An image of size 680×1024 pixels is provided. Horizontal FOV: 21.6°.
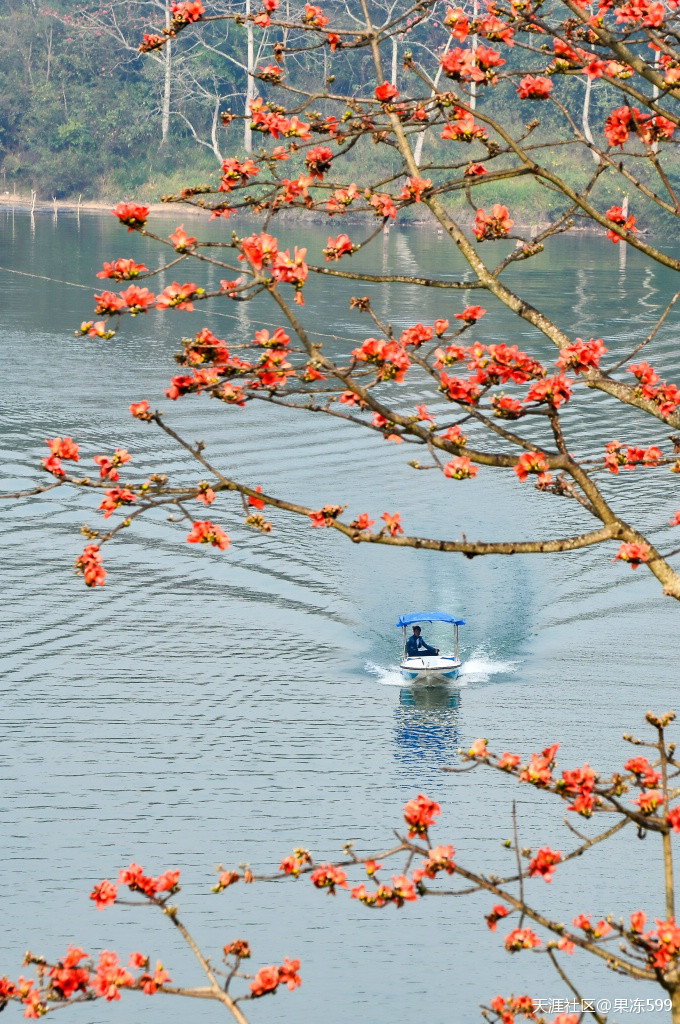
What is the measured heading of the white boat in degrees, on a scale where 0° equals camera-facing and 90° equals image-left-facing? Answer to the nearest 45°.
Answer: approximately 0°
